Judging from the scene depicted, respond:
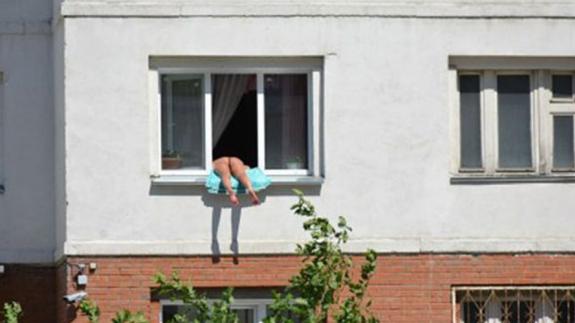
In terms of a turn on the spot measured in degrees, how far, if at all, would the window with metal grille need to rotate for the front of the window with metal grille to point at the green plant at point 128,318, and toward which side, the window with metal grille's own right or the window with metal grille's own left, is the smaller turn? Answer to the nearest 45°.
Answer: approximately 45° to the window with metal grille's own right

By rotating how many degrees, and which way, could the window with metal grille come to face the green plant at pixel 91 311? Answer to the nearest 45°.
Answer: approximately 45° to its right

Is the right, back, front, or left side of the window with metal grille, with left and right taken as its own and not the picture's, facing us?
front

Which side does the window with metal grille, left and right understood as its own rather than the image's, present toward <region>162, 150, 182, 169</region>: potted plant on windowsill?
right

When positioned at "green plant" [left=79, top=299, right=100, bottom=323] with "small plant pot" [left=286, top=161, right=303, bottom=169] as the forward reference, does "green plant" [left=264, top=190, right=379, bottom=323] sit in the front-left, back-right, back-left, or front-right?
front-right

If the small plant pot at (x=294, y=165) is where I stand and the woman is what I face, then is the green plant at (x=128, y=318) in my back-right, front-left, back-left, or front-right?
front-left

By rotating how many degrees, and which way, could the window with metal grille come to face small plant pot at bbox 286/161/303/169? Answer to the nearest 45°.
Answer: approximately 90° to its right

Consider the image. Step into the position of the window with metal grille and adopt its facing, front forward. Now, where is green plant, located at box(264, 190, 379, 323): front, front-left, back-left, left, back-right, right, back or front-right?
front-right
